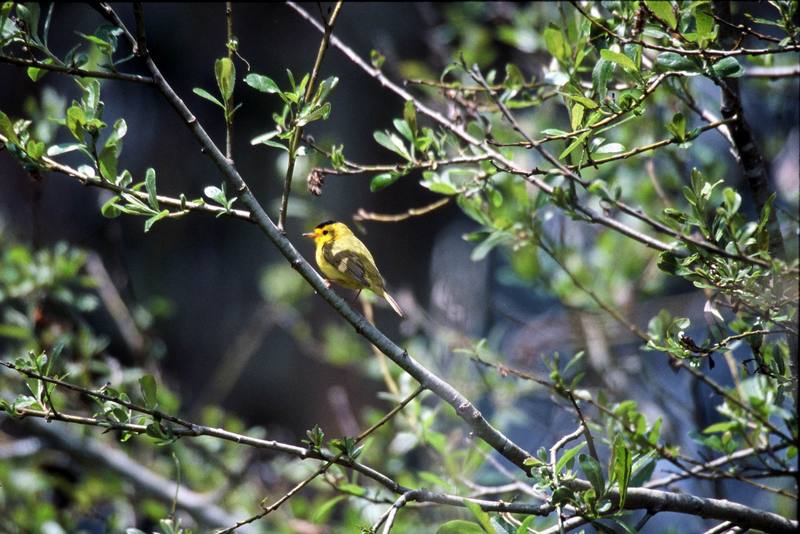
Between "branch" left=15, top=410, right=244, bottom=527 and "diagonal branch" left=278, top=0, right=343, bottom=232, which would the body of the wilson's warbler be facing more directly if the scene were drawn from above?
the branch

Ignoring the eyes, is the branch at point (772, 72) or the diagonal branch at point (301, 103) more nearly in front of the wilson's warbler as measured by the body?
the diagonal branch

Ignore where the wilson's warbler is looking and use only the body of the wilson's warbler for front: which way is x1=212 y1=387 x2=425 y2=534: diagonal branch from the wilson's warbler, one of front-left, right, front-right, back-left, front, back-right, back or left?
left

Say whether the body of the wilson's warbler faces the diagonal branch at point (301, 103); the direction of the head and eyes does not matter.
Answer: no

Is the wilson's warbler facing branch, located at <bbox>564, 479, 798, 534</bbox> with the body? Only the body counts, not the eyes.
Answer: no

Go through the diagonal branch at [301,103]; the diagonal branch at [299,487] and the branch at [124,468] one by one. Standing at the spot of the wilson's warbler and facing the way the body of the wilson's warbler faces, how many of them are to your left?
2

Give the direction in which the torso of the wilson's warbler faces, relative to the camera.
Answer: to the viewer's left

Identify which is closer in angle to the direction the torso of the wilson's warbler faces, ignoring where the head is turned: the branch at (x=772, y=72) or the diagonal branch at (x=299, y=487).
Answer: the diagonal branch
